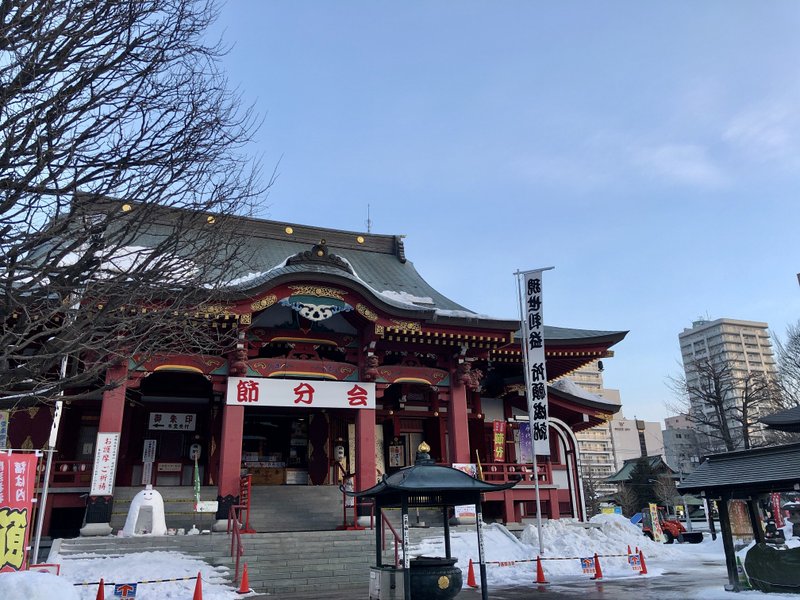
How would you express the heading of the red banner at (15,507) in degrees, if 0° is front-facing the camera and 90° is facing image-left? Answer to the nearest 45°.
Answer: approximately 0°

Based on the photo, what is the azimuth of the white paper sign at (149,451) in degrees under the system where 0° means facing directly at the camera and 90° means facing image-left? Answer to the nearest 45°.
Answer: approximately 0°

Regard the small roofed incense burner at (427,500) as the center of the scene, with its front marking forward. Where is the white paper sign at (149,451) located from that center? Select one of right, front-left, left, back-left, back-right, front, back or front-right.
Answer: back-right

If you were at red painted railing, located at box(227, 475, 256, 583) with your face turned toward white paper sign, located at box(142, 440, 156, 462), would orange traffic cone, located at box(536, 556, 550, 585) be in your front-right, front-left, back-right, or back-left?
back-right

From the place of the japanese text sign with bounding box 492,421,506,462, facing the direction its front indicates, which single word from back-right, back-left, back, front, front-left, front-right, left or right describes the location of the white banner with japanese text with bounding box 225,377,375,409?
front-right
